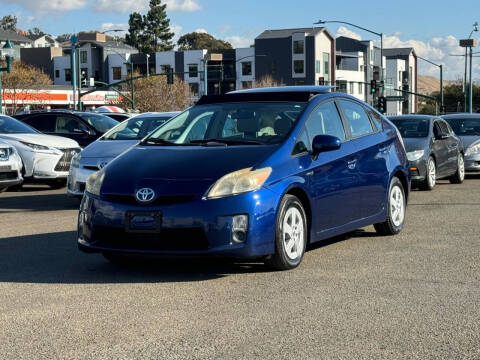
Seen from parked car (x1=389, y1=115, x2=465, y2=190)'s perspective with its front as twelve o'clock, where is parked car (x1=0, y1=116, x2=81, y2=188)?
parked car (x1=0, y1=116, x2=81, y2=188) is roughly at 1 o'clock from parked car (x1=389, y1=115, x2=465, y2=190).

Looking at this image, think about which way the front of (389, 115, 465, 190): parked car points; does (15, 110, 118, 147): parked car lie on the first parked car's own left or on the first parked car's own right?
on the first parked car's own right

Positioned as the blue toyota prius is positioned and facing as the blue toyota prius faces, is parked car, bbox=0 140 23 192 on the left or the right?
on its right

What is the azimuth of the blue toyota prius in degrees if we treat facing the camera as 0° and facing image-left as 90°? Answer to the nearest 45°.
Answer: approximately 45°

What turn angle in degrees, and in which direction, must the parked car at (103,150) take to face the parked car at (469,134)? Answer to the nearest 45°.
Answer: approximately 180°

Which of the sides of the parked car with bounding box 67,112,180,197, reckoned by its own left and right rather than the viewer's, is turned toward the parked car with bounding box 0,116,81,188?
right

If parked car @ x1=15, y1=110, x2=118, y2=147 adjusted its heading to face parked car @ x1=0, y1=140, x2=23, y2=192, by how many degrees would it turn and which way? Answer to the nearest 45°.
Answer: approximately 45° to its right

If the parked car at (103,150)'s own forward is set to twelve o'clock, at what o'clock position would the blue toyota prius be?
The blue toyota prius is roughly at 10 o'clock from the parked car.

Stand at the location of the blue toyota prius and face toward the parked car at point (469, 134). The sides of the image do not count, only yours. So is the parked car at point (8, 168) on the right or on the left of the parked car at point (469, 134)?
left
